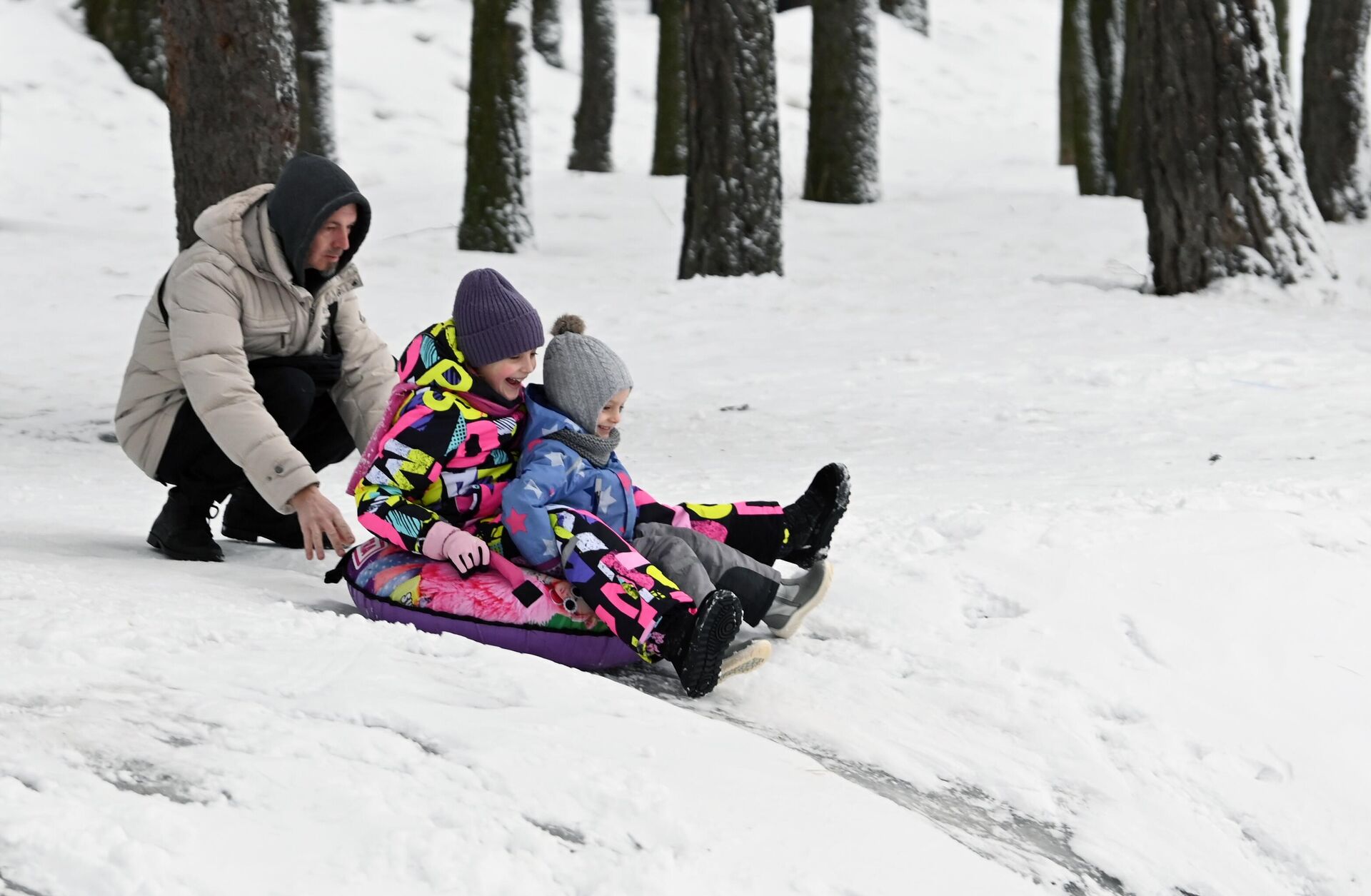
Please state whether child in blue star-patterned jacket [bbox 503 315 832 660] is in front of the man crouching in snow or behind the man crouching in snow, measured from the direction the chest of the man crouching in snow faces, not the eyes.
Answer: in front

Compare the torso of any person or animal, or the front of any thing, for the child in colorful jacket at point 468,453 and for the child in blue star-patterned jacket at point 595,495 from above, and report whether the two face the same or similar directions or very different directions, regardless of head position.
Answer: same or similar directions

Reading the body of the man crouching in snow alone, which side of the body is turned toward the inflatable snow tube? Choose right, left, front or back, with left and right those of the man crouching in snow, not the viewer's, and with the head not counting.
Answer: front

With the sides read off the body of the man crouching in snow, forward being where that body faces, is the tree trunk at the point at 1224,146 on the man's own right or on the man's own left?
on the man's own left

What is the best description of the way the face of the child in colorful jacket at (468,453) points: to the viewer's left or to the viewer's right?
to the viewer's right

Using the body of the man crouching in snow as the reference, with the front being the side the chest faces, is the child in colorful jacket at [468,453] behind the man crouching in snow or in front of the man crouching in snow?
in front

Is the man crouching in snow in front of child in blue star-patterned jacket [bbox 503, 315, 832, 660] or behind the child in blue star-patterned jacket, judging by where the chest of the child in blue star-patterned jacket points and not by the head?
behind

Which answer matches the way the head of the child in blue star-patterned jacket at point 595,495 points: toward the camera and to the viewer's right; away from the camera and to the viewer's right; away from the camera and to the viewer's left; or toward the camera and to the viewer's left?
toward the camera and to the viewer's right

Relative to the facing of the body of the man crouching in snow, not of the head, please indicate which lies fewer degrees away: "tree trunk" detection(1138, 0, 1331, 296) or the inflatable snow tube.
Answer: the inflatable snow tube

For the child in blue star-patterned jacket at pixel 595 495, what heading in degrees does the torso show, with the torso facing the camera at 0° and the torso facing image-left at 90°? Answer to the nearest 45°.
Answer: approximately 270°

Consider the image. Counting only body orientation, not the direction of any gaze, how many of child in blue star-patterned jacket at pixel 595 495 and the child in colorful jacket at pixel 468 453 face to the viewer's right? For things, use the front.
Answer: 2

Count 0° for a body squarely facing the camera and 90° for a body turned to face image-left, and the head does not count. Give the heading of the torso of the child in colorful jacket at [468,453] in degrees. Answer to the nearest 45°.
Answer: approximately 270°

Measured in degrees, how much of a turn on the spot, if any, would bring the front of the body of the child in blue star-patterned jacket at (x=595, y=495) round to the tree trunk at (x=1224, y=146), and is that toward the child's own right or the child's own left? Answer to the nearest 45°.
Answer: approximately 45° to the child's own left
